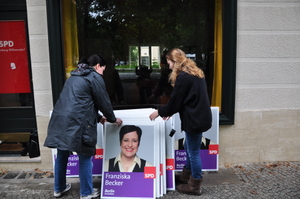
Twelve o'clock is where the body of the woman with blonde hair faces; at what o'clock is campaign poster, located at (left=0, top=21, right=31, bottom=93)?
The campaign poster is roughly at 1 o'clock from the woman with blonde hair.

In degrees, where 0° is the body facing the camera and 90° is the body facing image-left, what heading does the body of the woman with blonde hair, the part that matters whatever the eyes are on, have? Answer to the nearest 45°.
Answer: approximately 90°

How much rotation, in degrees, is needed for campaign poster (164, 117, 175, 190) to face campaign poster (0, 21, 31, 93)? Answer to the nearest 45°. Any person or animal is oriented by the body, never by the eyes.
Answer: approximately 135° to its right

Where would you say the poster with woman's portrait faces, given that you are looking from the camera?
facing the viewer

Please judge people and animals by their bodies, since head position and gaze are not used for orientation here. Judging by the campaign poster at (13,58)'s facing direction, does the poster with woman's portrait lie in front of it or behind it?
in front

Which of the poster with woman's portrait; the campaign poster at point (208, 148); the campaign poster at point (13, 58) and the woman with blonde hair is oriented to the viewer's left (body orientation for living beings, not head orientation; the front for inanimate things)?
the woman with blonde hair

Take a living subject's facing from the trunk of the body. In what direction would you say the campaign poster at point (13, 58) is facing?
toward the camera

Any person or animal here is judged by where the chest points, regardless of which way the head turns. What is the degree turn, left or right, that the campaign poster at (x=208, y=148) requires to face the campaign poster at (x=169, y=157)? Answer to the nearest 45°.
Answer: approximately 45° to its right

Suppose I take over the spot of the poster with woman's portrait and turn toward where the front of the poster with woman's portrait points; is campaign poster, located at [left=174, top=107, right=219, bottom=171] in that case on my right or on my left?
on my left

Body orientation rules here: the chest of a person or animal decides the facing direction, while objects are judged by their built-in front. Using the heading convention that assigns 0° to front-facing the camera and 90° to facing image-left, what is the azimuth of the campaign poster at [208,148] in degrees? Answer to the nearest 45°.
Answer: approximately 0°

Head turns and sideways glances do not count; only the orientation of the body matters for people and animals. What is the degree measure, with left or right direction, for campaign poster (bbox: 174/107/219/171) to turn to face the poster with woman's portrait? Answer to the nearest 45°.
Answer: approximately 45° to its right

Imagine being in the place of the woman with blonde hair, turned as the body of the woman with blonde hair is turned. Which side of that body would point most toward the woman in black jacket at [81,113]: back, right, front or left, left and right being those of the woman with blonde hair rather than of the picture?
front
